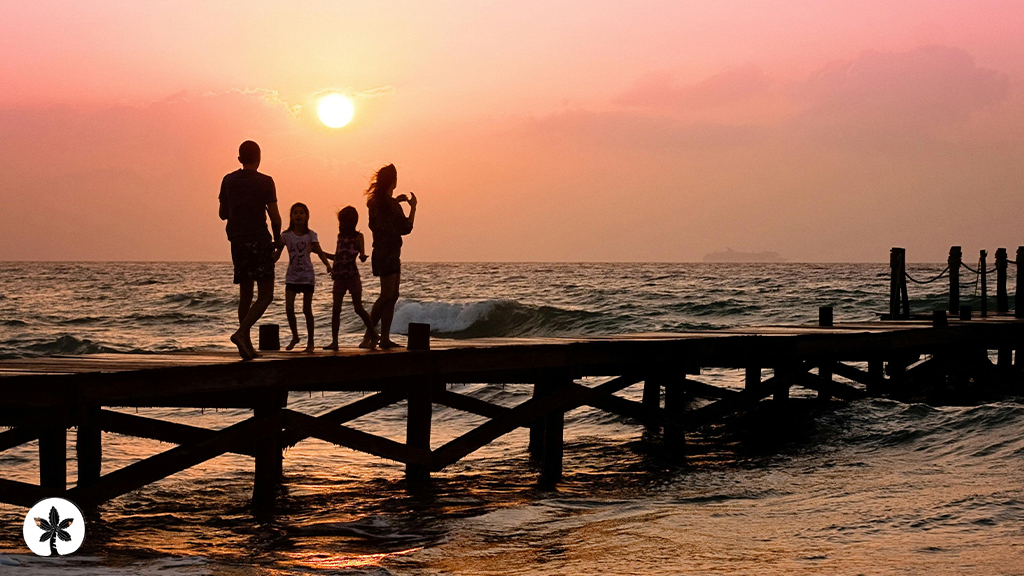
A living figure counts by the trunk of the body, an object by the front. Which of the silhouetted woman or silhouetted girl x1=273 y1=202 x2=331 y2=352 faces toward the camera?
the silhouetted girl

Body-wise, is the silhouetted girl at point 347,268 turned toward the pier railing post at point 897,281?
no

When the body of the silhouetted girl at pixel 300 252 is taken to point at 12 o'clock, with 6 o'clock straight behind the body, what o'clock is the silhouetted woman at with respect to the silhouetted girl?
The silhouetted woman is roughly at 10 o'clock from the silhouetted girl.

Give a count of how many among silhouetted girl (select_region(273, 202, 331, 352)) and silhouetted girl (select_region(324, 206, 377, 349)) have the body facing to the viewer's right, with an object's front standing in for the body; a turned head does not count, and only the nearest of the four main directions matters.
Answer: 0

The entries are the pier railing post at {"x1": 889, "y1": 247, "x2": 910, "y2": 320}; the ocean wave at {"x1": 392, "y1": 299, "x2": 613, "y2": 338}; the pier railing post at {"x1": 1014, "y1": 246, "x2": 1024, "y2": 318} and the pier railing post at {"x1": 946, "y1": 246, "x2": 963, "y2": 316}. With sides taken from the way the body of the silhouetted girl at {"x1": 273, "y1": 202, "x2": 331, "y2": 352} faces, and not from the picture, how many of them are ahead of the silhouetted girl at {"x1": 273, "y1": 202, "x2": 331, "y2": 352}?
0

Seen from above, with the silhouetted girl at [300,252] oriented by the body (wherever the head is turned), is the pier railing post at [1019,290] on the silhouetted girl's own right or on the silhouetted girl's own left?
on the silhouetted girl's own left

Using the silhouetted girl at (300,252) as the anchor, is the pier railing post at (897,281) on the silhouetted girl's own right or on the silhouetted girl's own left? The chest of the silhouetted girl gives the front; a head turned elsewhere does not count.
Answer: on the silhouetted girl's own left

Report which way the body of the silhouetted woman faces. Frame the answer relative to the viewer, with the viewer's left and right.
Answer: facing to the right of the viewer

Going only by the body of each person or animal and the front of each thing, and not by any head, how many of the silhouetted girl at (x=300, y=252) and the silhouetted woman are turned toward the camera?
1

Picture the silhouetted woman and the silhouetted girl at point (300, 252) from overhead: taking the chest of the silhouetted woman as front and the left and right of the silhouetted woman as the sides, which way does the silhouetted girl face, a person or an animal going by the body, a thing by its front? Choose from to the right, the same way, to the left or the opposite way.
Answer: to the right

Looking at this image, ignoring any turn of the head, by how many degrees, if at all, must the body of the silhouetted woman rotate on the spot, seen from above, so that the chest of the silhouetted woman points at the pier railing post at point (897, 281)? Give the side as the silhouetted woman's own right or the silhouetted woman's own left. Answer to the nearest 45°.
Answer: approximately 45° to the silhouetted woman's own left

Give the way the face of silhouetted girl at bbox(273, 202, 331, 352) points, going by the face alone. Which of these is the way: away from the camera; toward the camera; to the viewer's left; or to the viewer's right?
toward the camera

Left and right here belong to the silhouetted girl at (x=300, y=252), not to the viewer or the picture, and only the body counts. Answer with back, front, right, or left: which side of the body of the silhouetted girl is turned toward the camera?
front
